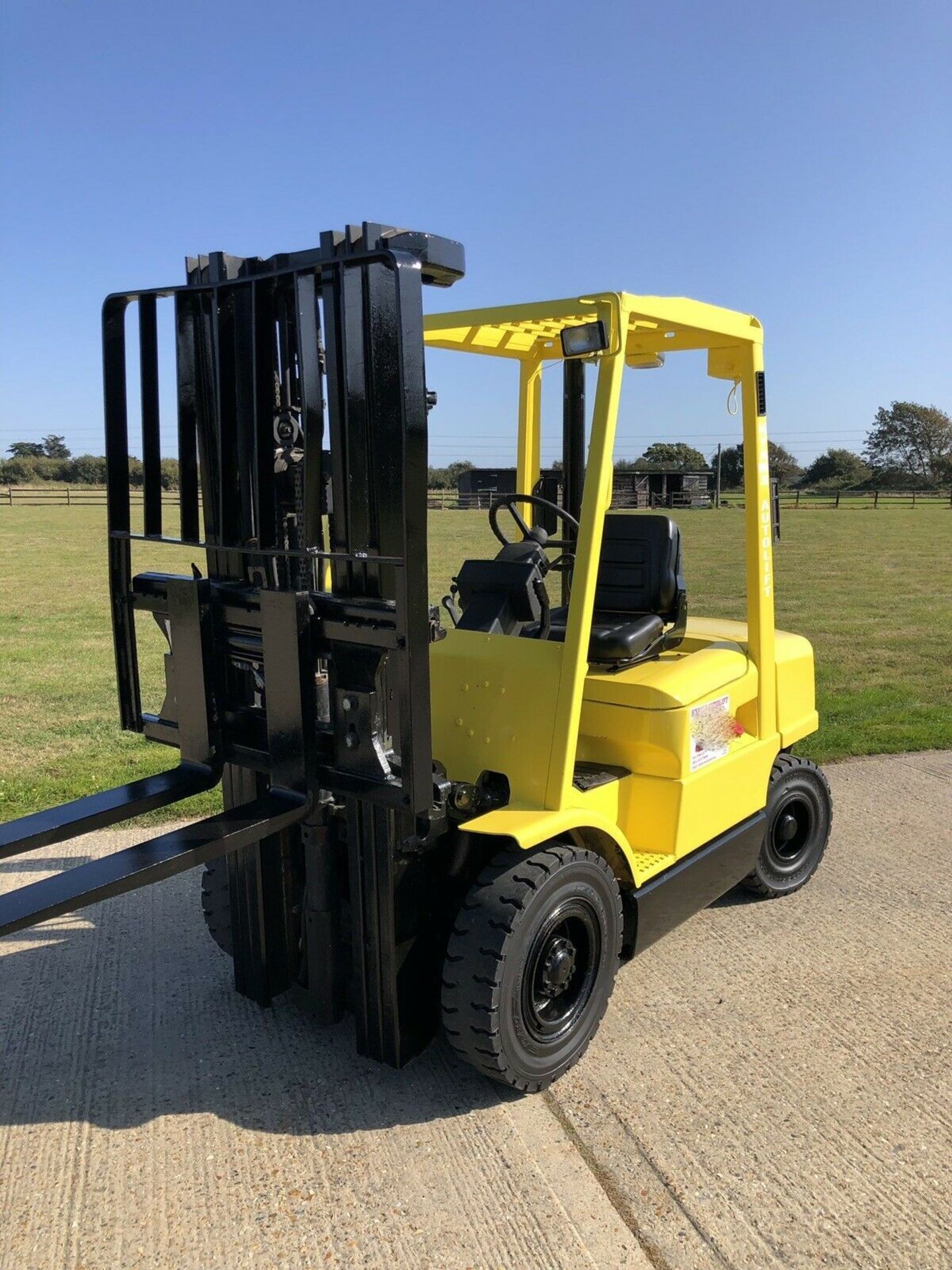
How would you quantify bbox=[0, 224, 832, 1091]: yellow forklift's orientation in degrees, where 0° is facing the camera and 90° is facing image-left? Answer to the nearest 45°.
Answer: approximately 45°

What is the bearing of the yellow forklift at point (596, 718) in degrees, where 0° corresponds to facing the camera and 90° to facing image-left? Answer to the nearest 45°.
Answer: approximately 45°
